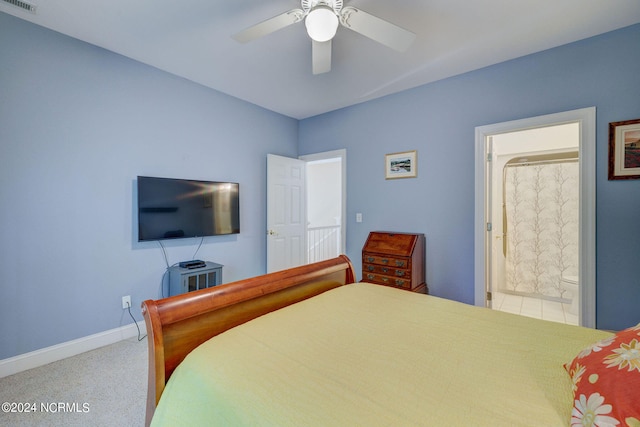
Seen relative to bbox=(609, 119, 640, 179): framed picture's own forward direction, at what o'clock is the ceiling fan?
The ceiling fan is roughly at 1 o'clock from the framed picture.

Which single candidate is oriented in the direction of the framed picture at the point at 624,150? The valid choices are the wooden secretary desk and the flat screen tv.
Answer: the flat screen tv

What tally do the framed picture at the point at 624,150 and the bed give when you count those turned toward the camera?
1

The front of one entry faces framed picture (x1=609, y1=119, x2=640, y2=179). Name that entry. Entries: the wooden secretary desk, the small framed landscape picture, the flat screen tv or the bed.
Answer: the flat screen tv

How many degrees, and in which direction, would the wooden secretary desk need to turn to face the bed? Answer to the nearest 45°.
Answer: approximately 45° to its left

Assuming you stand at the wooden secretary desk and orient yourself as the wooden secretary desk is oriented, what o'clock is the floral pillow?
The floral pillow is roughly at 10 o'clock from the wooden secretary desk.

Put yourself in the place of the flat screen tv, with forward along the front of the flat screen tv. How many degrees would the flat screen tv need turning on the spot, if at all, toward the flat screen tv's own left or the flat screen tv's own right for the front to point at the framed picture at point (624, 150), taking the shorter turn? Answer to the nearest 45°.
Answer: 0° — it already faces it

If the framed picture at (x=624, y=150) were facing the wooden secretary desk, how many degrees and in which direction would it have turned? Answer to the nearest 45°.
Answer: approximately 90° to its right

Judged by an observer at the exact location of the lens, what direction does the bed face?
facing away from the viewer and to the left of the viewer

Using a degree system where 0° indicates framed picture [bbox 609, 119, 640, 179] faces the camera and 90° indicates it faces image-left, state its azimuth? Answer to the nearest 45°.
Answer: approximately 0°

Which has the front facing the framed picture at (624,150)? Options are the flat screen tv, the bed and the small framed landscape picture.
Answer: the flat screen tv

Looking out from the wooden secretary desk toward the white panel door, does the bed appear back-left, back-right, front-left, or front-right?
back-left

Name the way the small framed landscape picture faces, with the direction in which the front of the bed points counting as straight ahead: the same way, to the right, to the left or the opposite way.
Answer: to the left

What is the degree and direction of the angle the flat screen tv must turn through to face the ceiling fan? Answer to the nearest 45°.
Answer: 0° — it already faces it

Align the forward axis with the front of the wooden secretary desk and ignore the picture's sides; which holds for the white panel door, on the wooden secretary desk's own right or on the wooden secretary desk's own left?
on the wooden secretary desk's own right

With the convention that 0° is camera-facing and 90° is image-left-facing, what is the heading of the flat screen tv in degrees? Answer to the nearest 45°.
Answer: approximately 315°

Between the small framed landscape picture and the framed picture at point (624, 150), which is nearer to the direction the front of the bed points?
the small framed landscape picture

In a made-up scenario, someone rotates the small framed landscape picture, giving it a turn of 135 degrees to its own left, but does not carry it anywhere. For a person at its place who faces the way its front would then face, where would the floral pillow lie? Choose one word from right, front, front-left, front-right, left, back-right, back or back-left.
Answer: right
